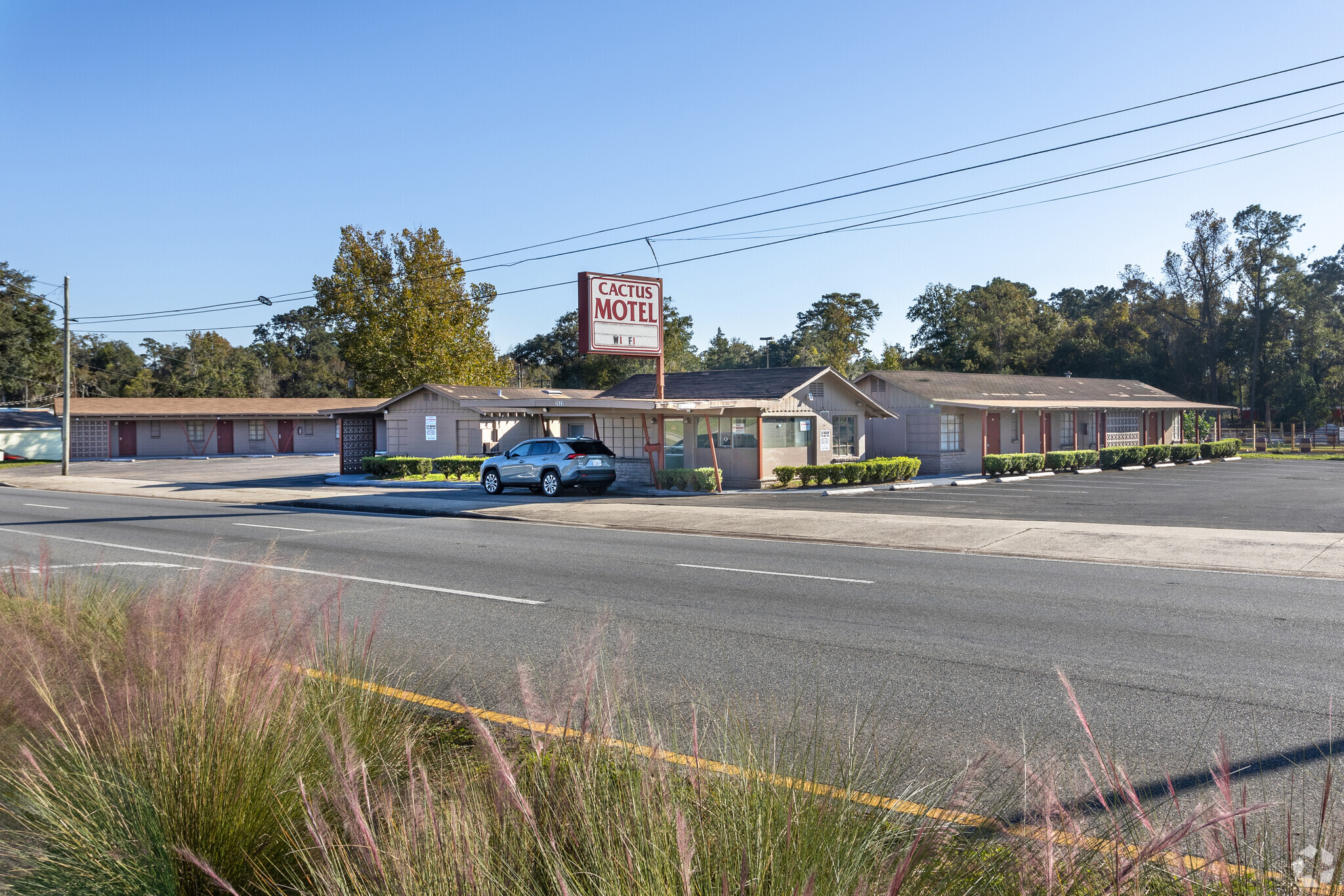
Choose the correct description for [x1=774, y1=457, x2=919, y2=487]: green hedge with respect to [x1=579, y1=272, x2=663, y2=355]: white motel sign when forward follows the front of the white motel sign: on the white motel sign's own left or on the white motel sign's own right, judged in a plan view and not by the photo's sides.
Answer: on the white motel sign's own left

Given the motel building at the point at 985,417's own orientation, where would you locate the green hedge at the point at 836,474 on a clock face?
The green hedge is roughly at 2 o'clock from the motel building.

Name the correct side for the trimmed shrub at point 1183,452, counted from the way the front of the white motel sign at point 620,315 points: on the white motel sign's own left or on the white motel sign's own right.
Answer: on the white motel sign's own left

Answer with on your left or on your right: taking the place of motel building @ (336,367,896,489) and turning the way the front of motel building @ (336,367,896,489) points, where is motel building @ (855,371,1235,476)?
on your left

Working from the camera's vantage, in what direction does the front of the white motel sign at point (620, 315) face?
facing the viewer and to the right of the viewer

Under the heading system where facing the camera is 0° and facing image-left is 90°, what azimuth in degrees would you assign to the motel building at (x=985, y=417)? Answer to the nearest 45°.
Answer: approximately 315°

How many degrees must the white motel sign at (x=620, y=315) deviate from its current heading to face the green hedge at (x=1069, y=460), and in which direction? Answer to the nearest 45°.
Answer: approximately 90° to its left

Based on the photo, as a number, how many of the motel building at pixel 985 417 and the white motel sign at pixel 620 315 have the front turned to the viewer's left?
0

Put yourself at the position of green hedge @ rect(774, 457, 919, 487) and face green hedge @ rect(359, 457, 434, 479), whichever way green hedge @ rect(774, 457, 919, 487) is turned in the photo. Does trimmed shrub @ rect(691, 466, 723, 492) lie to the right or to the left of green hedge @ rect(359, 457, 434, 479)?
left

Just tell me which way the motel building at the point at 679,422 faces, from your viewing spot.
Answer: facing the viewer

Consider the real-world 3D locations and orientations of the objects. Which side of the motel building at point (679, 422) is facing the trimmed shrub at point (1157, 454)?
left

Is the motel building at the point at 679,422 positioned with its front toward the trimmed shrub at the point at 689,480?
yes

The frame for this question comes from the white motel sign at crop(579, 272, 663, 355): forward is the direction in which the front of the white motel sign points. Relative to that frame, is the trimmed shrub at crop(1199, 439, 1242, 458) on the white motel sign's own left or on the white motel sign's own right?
on the white motel sign's own left
